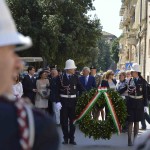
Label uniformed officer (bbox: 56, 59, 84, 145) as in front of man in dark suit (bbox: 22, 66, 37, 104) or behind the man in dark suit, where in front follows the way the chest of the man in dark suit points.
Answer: in front

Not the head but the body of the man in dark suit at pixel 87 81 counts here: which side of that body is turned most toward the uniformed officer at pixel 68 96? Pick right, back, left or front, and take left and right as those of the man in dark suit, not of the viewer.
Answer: front

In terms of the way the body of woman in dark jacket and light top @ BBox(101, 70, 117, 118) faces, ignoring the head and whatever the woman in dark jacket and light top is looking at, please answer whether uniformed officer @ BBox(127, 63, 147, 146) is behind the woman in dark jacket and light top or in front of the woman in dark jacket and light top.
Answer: in front

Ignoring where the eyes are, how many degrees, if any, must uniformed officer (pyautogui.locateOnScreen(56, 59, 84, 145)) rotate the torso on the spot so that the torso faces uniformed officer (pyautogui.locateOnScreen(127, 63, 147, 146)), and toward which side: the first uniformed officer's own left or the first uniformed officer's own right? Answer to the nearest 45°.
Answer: approximately 90° to the first uniformed officer's own left

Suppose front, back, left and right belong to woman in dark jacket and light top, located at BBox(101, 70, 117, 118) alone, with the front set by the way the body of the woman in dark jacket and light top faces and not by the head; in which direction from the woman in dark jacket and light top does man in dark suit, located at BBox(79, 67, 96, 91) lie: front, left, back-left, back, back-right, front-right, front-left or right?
back-right

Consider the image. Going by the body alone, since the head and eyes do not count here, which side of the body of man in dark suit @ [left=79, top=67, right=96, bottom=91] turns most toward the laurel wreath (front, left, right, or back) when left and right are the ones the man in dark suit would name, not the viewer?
front

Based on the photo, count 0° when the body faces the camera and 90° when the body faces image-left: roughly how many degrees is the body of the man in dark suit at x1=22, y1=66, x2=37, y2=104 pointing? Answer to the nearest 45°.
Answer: approximately 315°

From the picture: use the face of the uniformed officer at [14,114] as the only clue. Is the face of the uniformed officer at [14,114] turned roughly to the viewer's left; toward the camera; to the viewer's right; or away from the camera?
to the viewer's right
